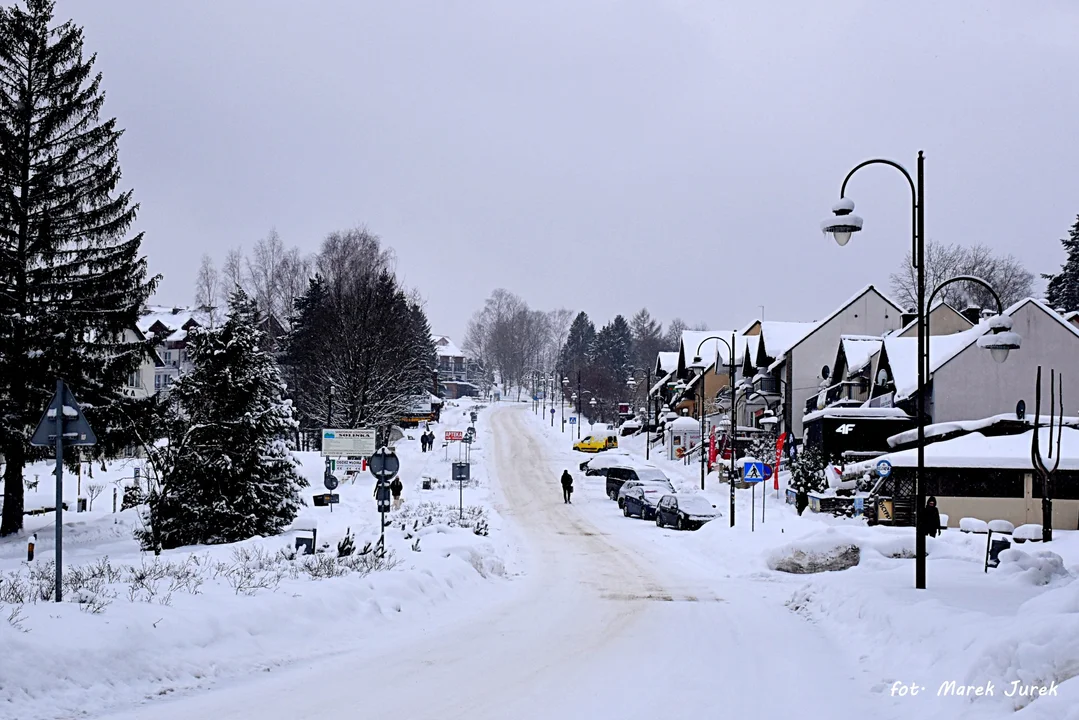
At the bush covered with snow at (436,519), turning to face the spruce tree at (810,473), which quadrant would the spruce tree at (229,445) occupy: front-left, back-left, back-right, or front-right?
back-left

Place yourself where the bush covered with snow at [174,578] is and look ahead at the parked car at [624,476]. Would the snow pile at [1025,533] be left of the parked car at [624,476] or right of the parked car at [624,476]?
right

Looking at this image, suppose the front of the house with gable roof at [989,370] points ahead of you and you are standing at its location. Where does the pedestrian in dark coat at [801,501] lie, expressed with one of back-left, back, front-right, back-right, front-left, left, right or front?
front-left

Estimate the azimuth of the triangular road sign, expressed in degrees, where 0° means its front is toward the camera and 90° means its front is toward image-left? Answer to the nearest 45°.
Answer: approximately 180°

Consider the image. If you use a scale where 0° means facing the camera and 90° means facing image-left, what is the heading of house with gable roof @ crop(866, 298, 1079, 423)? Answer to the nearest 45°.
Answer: approximately 90°

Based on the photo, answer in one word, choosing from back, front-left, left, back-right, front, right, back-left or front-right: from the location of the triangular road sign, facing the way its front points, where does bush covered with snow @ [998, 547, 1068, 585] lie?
right

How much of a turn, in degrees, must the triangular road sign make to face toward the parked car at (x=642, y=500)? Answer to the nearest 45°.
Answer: approximately 45° to its right

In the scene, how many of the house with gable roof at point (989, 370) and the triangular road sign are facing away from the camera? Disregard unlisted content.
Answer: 1

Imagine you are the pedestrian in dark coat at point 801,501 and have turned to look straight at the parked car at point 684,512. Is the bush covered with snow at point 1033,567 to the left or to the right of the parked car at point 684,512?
left

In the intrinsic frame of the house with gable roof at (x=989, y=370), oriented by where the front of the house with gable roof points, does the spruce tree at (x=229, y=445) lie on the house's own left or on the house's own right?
on the house's own left

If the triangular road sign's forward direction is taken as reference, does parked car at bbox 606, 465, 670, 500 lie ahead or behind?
ahead

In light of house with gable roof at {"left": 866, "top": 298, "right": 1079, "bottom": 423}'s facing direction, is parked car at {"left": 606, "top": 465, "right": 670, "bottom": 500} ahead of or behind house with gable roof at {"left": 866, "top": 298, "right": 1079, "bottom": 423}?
ahead
